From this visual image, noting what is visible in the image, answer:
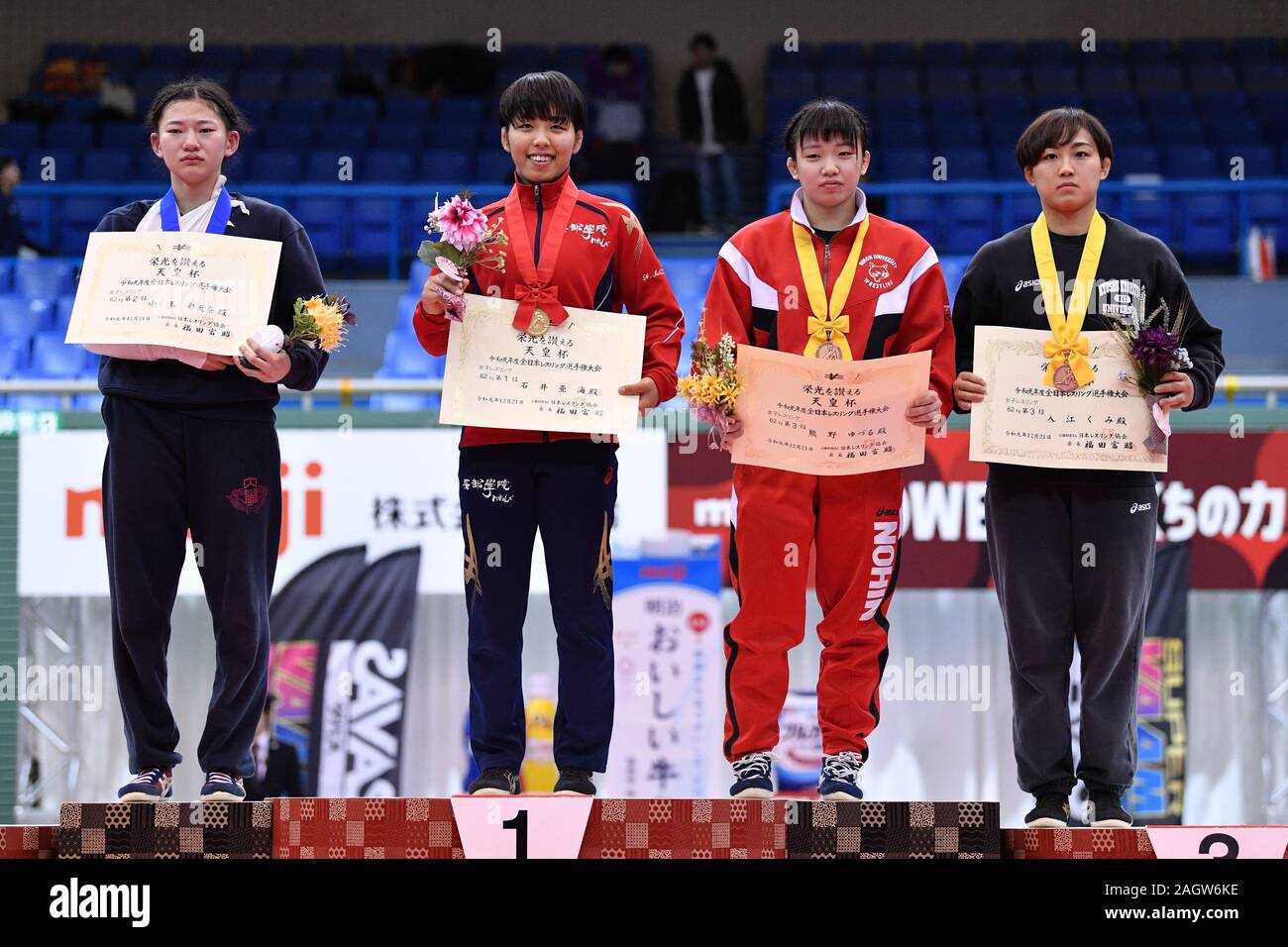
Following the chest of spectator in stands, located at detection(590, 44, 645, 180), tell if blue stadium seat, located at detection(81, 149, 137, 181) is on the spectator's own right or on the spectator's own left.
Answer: on the spectator's own right

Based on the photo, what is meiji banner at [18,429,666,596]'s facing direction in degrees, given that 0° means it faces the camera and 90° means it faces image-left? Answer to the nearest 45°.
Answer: approximately 0°

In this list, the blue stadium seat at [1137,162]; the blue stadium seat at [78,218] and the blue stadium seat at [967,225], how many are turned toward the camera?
3

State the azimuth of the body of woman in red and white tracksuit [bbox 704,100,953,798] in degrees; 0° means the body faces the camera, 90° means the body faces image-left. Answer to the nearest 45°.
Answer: approximately 0°

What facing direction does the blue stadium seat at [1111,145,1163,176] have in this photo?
toward the camera

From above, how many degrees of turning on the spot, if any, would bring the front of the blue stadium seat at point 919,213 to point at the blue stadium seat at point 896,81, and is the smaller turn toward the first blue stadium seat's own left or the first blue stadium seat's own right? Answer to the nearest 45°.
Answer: approximately 180°

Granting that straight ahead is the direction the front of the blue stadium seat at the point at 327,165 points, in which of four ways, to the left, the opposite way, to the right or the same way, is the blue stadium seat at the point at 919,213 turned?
the same way

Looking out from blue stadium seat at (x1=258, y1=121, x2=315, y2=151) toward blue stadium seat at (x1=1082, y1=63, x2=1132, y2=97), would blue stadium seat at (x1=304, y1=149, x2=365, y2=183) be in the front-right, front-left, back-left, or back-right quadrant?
front-right

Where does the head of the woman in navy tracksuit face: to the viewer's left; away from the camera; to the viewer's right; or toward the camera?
toward the camera

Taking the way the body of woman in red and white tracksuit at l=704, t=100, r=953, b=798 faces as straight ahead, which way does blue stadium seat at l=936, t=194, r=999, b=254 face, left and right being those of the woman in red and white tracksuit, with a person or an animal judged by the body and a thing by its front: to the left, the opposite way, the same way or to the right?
the same way

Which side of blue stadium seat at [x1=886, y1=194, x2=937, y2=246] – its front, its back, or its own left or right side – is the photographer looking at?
front

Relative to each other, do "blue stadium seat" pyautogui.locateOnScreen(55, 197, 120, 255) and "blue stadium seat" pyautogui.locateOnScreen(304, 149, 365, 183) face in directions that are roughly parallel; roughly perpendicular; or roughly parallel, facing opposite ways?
roughly parallel

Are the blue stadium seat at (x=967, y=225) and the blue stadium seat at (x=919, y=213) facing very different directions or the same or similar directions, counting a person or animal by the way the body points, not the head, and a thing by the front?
same or similar directions

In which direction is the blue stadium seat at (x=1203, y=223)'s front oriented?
toward the camera

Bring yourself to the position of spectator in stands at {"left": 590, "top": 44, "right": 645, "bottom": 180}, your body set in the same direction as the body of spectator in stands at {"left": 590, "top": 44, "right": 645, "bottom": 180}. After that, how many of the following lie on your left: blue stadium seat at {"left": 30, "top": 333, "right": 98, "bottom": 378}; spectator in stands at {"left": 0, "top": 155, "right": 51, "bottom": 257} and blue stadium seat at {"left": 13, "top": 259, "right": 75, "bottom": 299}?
0

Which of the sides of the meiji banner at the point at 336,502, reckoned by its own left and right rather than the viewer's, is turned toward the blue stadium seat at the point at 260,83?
back

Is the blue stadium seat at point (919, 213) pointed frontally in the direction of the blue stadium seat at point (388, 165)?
no

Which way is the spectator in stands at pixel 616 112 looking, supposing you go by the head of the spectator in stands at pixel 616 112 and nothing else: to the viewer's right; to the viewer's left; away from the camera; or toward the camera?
toward the camera
